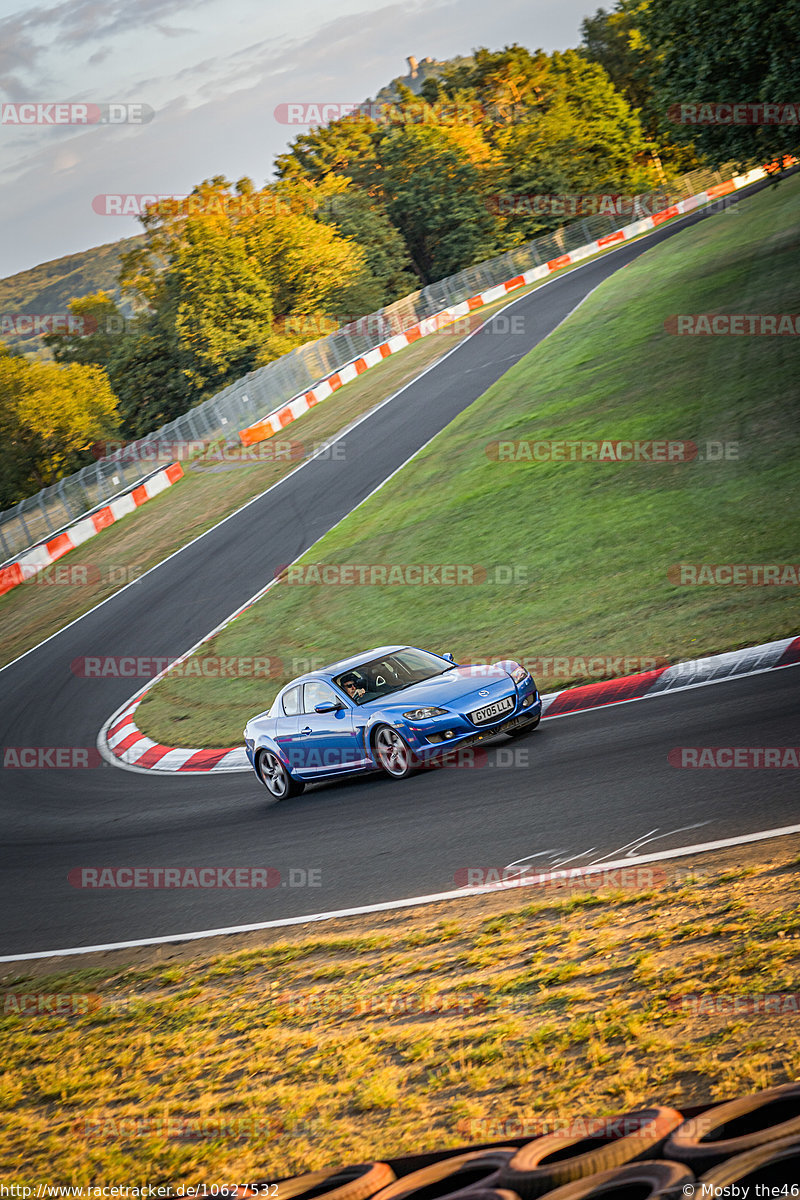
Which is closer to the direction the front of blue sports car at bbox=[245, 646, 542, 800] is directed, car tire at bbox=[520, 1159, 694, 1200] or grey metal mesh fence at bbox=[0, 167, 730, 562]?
the car tire

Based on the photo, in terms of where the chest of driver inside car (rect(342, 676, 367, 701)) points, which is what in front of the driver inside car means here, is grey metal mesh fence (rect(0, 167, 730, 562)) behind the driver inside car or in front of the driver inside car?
behind

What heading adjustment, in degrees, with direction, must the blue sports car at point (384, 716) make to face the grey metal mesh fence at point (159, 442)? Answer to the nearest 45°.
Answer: approximately 135° to its left

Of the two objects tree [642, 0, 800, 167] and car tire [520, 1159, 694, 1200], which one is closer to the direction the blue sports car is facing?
the car tire

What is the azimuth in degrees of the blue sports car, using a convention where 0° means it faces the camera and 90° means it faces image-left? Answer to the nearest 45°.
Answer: approximately 315°

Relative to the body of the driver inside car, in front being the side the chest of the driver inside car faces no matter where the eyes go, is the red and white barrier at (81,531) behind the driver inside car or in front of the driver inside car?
behind

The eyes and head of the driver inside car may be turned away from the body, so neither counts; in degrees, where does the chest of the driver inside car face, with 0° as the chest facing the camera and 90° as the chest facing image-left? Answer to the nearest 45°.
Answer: approximately 315°

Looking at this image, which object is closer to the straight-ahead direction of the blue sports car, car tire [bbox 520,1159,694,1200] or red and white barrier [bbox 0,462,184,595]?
the car tire

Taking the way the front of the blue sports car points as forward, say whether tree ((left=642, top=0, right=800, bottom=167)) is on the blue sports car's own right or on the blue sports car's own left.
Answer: on the blue sports car's own left

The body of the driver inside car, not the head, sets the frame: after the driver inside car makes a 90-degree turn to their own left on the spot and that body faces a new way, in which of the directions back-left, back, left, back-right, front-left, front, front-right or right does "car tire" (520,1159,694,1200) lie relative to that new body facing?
back-right
